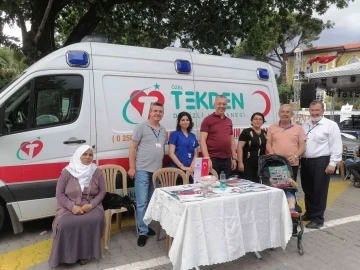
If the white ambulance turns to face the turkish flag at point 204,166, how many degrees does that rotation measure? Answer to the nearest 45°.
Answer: approximately 90° to its left

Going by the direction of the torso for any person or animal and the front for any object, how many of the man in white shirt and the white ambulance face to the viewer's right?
0

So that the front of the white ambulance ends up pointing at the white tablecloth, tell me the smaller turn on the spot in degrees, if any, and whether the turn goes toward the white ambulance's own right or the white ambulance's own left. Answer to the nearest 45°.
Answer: approximately 90° to the white ambulance's own left

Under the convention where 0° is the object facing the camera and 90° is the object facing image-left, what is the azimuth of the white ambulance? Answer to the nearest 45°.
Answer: approximately 45°

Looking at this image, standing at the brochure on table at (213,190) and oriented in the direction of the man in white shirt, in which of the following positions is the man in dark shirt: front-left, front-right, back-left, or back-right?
front-left

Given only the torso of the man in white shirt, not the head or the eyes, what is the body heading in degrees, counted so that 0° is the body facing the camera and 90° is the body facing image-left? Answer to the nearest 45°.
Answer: approximately 45°

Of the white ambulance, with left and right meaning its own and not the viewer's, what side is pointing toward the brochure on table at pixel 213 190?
left
